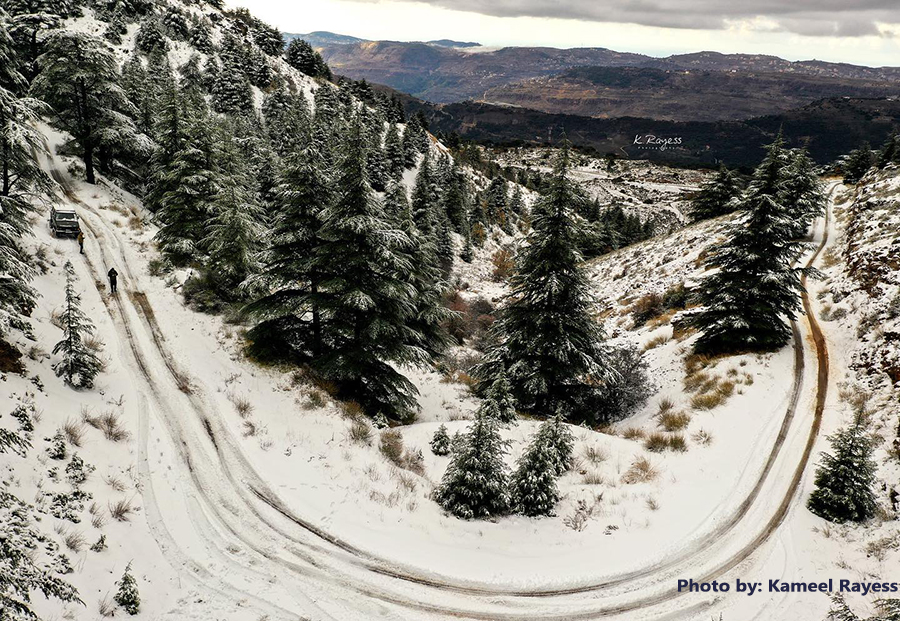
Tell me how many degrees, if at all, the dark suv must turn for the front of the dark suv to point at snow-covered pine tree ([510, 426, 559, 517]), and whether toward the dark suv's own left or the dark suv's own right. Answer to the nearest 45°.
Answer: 0° — it already faces it

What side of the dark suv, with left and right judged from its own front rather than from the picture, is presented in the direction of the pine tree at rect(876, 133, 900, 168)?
left

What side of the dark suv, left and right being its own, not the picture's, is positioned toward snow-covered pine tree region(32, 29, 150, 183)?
back

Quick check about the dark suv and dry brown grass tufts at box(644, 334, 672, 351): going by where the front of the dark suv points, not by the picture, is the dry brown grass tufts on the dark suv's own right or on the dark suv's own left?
on the dark suv's own left

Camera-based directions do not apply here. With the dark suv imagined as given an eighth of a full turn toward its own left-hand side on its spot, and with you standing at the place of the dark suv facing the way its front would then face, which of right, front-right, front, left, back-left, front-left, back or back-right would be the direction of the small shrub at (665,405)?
front

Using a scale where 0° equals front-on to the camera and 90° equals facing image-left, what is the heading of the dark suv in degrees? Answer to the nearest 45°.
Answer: approximately 0°

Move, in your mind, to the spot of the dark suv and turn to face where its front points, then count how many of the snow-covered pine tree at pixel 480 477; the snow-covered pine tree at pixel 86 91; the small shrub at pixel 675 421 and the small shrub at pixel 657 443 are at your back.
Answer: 1

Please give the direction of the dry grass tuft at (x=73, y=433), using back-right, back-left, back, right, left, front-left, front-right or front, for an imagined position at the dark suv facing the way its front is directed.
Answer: front
